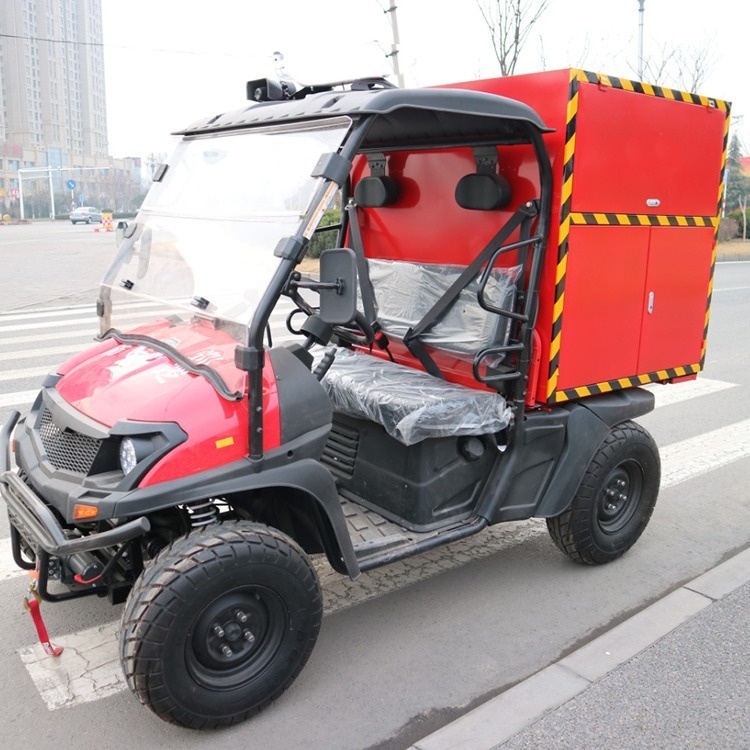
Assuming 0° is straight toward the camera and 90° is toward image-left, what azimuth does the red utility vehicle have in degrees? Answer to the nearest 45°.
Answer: approximately 45°
